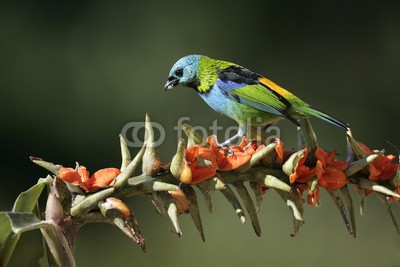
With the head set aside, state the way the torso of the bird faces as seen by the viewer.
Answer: to the viewer's left
